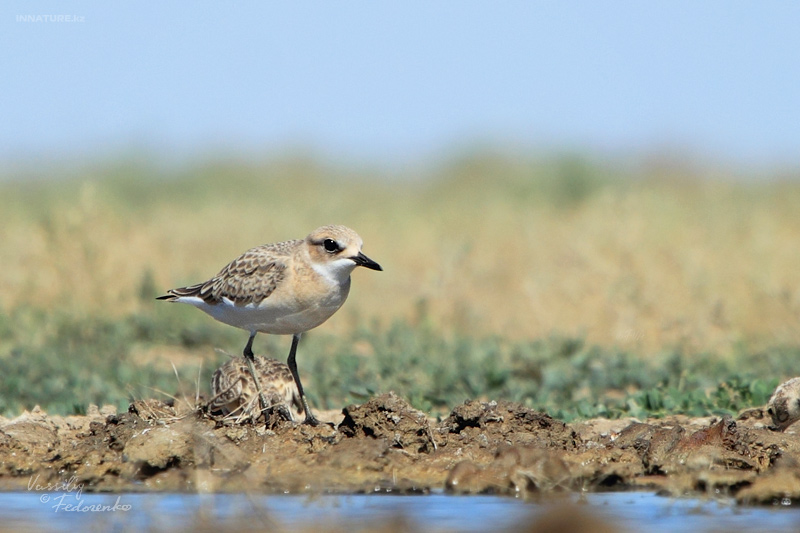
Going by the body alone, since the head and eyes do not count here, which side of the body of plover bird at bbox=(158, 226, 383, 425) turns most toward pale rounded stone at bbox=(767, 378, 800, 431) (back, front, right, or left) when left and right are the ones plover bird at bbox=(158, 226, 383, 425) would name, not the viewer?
front

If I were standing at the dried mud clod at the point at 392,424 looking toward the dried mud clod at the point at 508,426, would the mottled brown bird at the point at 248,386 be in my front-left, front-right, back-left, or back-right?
back-left

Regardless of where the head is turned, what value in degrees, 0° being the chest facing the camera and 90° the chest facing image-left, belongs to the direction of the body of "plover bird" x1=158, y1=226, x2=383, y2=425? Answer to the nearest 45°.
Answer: approximately 270°

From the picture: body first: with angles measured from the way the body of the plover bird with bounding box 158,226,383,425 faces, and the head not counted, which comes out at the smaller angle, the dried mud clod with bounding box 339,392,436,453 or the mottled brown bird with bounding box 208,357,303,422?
the dried mud clod

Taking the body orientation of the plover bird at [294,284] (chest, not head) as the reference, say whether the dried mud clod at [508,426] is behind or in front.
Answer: in front

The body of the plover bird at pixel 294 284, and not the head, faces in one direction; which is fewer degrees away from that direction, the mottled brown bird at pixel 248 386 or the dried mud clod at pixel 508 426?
the dried mud clod
